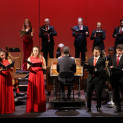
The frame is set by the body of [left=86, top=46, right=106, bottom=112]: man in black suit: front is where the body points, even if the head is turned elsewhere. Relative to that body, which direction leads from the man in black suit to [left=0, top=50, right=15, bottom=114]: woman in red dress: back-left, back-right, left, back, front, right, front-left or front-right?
front-right

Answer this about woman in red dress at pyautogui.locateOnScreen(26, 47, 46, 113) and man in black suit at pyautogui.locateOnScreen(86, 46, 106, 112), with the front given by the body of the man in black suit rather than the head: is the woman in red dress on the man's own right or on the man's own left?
on the man's own right

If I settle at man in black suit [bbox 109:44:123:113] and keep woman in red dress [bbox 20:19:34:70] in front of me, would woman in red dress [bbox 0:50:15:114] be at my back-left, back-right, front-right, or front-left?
front-left

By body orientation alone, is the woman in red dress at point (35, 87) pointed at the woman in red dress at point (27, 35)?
no

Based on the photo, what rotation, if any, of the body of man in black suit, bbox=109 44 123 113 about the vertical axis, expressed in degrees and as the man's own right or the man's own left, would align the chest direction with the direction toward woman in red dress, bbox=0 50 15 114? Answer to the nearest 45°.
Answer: approximately 90° to the man's own right

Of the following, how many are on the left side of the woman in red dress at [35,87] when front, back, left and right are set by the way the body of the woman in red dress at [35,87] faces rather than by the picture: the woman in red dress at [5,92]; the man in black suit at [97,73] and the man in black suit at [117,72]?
2

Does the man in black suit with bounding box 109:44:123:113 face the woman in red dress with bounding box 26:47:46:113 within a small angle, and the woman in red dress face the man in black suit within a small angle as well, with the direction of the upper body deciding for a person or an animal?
no

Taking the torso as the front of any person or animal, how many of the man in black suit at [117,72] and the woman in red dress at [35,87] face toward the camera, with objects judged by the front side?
2

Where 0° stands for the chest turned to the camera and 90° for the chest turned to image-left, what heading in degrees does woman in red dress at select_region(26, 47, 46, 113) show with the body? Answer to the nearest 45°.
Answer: approximately 0°

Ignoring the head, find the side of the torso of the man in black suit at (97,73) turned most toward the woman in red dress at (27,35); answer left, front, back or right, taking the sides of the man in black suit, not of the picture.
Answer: right

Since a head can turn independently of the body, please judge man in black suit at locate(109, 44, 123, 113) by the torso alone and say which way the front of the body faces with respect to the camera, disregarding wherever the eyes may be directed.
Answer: toward the camera

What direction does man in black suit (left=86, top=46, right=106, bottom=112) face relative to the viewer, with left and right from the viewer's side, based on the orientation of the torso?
facing the viewer and to the left of the viewer

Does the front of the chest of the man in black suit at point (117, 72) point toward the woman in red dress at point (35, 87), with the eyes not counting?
no

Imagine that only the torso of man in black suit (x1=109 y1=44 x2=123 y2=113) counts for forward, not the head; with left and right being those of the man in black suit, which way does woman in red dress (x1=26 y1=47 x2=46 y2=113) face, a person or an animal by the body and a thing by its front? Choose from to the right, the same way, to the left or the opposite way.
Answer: the same way

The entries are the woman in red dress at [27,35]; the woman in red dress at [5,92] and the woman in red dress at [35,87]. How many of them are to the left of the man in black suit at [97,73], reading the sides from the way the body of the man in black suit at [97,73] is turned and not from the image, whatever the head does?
0

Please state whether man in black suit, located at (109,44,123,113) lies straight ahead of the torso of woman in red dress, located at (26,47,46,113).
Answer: no

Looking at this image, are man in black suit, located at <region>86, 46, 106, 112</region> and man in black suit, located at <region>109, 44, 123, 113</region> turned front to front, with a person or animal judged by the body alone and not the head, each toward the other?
no
